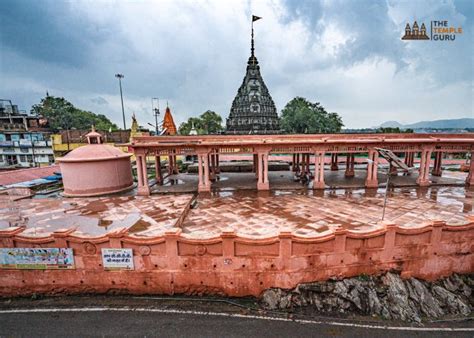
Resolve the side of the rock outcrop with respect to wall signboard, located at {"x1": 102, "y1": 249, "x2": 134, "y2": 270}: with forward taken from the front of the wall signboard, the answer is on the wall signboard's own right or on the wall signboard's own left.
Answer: on the wall signboard's own left

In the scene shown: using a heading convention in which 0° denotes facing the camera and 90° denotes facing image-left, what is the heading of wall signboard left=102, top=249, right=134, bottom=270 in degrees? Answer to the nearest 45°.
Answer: approximately 0°

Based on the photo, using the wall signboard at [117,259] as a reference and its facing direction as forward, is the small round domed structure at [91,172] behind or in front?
behind

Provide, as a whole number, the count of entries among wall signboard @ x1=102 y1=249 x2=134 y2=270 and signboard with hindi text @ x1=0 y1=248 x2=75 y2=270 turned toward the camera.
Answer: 2

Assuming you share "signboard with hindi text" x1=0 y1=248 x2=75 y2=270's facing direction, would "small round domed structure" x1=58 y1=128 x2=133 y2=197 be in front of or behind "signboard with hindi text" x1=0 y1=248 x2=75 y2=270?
behind

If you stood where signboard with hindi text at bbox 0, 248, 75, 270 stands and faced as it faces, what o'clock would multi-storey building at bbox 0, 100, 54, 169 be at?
The multi-storey building is roughly at 6 o'clock from the signboard with hindi text.

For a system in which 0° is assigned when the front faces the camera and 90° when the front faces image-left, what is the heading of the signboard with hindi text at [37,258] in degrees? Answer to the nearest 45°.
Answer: approximately 0°

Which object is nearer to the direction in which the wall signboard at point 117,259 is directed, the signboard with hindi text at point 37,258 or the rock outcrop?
the rock outcrop

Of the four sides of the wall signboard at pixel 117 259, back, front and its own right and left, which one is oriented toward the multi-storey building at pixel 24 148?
back

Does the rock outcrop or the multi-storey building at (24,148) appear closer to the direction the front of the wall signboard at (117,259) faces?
the rock outcrop

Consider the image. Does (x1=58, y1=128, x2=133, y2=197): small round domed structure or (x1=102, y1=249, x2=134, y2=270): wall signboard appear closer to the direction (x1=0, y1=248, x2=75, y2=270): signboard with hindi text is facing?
the wall signboard
